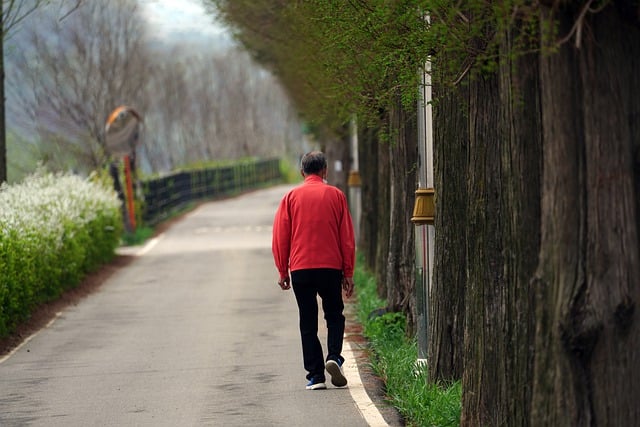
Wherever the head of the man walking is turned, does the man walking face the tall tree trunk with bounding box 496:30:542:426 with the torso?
no

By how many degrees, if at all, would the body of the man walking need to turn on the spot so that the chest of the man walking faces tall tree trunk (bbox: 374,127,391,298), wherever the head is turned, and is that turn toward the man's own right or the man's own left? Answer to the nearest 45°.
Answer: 0° — they already face it

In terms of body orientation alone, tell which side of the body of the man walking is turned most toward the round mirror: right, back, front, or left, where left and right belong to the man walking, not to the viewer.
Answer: front

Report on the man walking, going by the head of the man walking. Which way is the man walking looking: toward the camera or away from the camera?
away from the camera

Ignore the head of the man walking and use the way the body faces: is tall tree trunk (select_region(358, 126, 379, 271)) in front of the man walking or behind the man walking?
in front

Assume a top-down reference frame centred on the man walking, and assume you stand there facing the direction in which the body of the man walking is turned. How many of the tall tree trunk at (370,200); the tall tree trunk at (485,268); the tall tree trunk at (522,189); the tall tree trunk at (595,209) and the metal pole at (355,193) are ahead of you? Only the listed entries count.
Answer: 2

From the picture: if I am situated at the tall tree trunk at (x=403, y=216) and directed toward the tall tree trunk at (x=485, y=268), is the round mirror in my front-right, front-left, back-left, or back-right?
back-right

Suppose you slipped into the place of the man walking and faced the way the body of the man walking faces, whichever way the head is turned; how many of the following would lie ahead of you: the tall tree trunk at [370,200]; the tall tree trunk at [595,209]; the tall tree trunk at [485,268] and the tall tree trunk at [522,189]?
1

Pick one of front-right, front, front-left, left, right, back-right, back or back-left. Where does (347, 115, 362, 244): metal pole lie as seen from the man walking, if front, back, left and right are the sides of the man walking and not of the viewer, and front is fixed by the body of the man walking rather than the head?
front

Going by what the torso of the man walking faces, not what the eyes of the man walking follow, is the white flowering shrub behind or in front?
in front

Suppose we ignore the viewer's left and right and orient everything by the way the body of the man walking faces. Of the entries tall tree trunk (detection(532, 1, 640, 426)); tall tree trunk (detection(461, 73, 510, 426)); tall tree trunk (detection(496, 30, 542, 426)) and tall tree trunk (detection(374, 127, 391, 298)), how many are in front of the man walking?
1

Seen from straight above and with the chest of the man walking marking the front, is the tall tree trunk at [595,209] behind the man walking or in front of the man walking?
behind

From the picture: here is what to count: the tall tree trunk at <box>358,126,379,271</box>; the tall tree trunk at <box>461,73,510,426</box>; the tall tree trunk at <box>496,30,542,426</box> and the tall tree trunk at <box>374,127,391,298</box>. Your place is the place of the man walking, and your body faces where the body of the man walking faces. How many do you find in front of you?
2

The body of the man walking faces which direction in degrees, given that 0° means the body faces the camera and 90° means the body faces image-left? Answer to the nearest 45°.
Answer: approximately 180°

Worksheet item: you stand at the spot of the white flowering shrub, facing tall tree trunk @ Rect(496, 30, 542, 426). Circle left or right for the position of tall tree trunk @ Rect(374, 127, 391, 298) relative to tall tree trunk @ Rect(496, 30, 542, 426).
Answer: left
